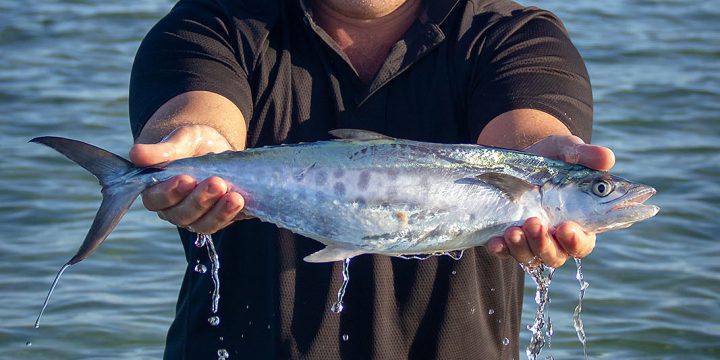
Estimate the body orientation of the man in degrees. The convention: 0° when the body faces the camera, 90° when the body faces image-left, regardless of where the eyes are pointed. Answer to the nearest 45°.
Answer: approximately 0°

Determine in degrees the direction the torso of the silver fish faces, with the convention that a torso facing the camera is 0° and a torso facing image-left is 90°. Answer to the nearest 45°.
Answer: approximately 270°
